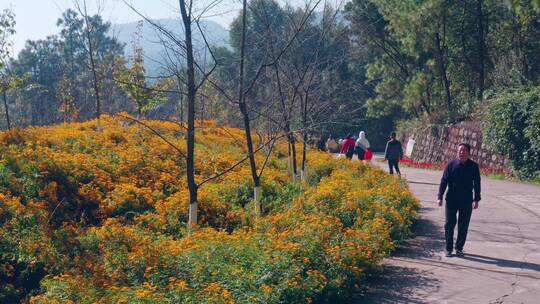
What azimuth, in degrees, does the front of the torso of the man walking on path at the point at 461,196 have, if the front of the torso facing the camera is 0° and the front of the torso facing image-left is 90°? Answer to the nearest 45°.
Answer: approximately 0°

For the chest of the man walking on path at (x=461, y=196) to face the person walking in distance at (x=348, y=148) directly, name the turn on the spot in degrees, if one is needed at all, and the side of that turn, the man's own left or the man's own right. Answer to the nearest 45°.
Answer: approximately 180°

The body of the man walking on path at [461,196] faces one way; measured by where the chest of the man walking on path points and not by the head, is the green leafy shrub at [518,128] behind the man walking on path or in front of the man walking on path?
behind

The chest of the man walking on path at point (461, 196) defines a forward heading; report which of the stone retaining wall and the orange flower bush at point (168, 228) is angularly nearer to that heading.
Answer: the orange flower bush

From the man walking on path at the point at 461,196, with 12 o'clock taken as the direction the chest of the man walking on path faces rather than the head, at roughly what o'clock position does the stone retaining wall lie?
The stone retaining wall is roughly at 6 o'clock from the man walking on path.
